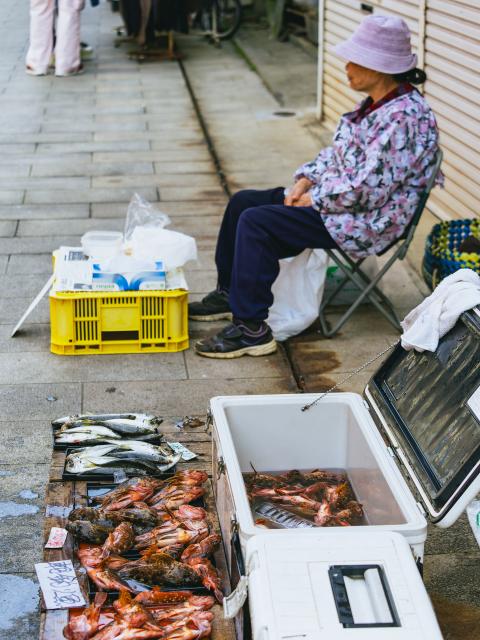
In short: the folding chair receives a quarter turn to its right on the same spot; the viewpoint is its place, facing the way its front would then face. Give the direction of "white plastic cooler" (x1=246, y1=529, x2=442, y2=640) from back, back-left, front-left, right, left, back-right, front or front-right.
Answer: back

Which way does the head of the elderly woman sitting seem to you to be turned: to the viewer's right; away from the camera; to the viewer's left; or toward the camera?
to the viewer's left

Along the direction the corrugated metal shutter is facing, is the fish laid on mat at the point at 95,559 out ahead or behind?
ahead

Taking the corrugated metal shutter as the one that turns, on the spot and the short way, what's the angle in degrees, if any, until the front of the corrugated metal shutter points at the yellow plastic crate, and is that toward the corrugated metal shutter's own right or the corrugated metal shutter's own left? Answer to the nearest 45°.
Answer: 0° — it already faces it

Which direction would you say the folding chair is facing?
to the viewer's left

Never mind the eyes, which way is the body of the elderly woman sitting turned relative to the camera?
to the viewer's left

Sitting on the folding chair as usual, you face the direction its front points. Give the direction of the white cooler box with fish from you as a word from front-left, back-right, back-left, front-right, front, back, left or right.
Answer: left

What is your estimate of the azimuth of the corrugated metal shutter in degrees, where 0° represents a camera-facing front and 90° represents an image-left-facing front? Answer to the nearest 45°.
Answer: approximately 45°

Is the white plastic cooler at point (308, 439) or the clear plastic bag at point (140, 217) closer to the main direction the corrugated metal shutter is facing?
the clear plastic bag

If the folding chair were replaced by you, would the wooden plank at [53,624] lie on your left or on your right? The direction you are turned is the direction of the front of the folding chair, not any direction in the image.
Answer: on your left
